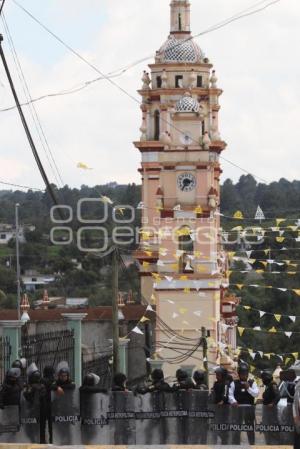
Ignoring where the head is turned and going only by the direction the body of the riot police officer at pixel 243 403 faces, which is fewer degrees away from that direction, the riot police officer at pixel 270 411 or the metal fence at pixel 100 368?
the riot police officer

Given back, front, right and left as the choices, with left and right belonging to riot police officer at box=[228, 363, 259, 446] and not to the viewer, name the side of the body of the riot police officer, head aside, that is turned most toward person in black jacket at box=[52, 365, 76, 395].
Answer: right

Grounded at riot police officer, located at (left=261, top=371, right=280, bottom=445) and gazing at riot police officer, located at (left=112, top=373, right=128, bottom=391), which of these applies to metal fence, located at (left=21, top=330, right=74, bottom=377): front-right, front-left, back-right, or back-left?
front-right

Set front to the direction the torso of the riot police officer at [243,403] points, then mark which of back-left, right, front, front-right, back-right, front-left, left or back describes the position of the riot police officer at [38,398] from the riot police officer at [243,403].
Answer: right

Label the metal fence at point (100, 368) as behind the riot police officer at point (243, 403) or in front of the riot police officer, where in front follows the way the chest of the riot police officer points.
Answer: behind

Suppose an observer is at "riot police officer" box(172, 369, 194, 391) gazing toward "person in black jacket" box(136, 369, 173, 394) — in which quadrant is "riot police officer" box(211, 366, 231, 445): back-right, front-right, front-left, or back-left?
back-left

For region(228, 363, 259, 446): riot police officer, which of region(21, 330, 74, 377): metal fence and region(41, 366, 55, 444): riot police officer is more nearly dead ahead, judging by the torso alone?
the riot police officer

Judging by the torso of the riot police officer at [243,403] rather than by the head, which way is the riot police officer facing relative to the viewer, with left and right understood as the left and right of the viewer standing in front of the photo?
facing the viewer

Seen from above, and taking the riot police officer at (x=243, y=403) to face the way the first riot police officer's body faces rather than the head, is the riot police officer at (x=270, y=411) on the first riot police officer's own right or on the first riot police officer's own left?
on the first riot police officer's own left

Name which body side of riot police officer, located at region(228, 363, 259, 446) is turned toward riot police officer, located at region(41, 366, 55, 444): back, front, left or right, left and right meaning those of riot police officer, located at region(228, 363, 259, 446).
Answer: right
